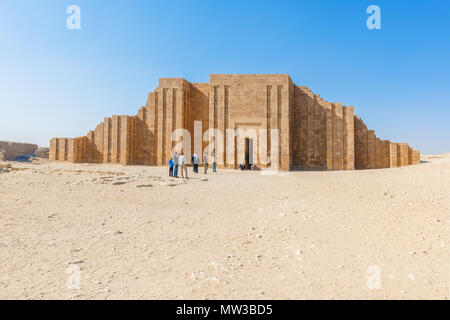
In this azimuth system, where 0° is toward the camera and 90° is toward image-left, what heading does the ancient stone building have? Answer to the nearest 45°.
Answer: approximately 0°

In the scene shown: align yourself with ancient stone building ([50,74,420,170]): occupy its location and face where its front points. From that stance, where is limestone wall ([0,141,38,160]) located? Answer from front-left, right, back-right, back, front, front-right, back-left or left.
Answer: right
